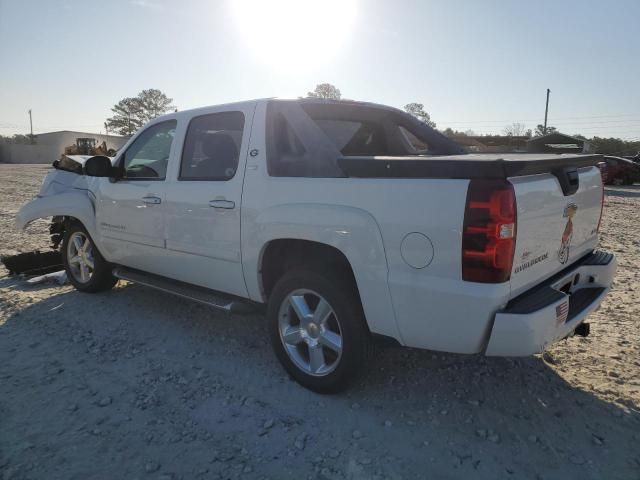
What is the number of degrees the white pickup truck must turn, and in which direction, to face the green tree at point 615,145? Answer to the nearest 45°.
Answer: approximately 90° to its right

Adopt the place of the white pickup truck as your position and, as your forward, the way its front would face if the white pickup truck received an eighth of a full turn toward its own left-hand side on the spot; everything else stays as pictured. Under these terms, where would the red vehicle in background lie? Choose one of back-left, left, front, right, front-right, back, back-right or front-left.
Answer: back-right

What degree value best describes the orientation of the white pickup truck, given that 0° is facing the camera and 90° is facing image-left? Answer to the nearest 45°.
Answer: approximately 135°
